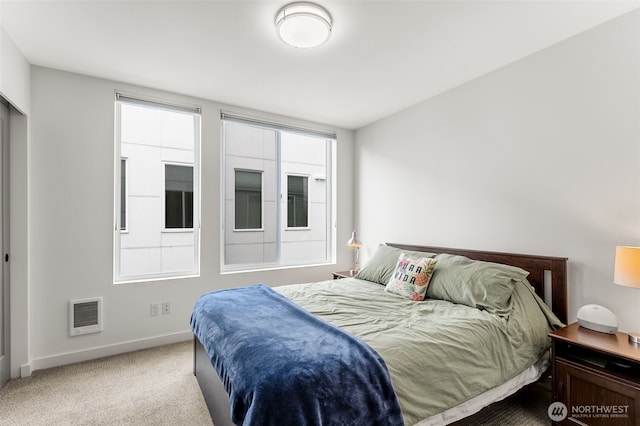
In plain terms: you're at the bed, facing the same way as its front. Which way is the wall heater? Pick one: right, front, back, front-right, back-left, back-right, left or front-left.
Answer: front-right

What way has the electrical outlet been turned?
toward the camera

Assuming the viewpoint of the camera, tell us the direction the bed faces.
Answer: facing the viewer and to the left of the viewer

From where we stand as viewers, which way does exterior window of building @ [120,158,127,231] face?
facing the viewer

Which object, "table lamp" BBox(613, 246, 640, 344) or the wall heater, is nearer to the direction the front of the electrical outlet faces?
the table lamp

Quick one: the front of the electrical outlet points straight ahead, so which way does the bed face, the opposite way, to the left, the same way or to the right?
to the right

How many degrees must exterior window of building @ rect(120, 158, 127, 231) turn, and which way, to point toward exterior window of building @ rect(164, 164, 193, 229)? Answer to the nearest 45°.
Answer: approximately 90° to its left

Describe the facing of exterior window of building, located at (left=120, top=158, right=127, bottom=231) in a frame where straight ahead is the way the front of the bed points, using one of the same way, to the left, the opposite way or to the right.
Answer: to the left

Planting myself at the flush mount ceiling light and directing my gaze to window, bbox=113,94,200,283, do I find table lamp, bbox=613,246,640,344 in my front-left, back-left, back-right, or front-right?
back-right

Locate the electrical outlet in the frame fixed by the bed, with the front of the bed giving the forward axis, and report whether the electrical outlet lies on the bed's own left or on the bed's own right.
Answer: on the bed's own right

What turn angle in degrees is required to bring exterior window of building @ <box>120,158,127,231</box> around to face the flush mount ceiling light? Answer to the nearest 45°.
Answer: approximately 45° to its left

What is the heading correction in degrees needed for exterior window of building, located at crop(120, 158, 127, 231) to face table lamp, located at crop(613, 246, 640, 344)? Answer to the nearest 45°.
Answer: approximately 45° to its left
